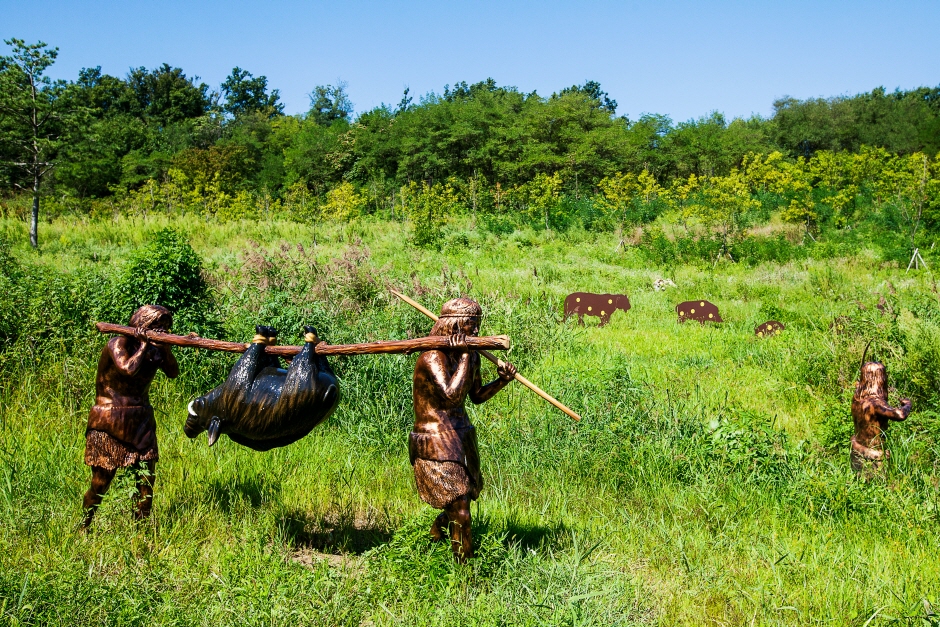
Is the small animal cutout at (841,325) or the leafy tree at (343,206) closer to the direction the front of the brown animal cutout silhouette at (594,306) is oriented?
the small animal cutout

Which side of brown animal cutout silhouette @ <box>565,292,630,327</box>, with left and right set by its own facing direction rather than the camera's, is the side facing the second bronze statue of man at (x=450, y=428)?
right

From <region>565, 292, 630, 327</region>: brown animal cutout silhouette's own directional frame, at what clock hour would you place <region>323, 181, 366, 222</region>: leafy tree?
The leafy tree is roughly at 8 o'clock from the brown animal cutout silhouette.

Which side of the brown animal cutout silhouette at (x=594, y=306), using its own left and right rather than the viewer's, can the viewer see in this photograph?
right

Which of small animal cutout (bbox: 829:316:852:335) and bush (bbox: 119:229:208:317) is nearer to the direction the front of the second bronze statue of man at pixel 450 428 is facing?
the small animal cutout

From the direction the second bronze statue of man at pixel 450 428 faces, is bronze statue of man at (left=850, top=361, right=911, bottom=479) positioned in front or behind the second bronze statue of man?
in front
